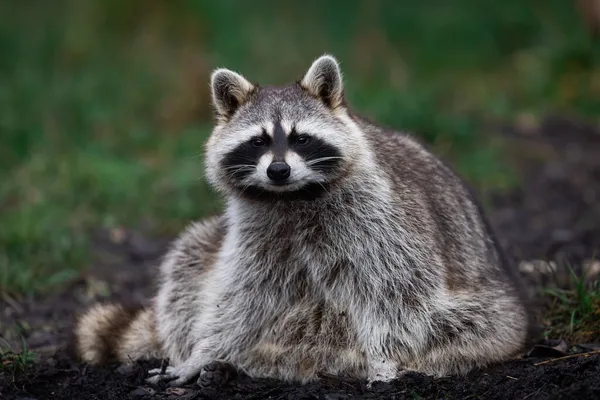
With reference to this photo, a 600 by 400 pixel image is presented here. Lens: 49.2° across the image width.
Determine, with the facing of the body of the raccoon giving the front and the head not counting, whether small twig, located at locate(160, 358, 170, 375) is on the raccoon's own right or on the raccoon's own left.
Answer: on the raccoon's own right

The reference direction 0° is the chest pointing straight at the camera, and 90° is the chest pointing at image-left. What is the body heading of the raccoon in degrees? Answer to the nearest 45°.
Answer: approximately 0°

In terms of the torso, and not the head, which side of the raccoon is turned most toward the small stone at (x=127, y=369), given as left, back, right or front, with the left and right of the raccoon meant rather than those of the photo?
right

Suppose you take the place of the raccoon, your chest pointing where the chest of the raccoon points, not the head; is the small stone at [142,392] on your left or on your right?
on your right
